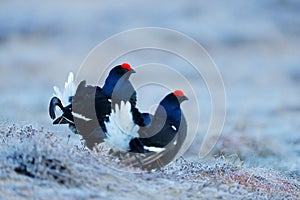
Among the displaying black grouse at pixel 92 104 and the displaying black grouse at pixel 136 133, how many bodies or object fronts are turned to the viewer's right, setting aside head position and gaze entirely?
2

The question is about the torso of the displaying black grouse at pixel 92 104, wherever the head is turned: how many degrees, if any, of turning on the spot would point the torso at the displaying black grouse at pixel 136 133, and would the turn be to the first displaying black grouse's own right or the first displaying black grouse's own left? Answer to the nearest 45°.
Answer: approximately 45° to the first displaying black grouse's own right

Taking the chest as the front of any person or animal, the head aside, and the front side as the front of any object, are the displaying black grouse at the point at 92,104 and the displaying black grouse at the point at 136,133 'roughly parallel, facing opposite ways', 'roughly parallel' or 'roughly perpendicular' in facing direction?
roughly parallel

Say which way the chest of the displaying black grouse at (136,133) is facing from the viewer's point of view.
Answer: to the viewer's right

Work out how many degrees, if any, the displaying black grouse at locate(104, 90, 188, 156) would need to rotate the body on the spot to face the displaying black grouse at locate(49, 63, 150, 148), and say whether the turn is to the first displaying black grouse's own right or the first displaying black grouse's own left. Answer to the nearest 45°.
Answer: approximately 135° to the first displaying black grouse's own left

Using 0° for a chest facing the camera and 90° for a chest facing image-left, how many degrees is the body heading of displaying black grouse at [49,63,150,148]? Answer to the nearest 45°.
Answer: approximately 270°
